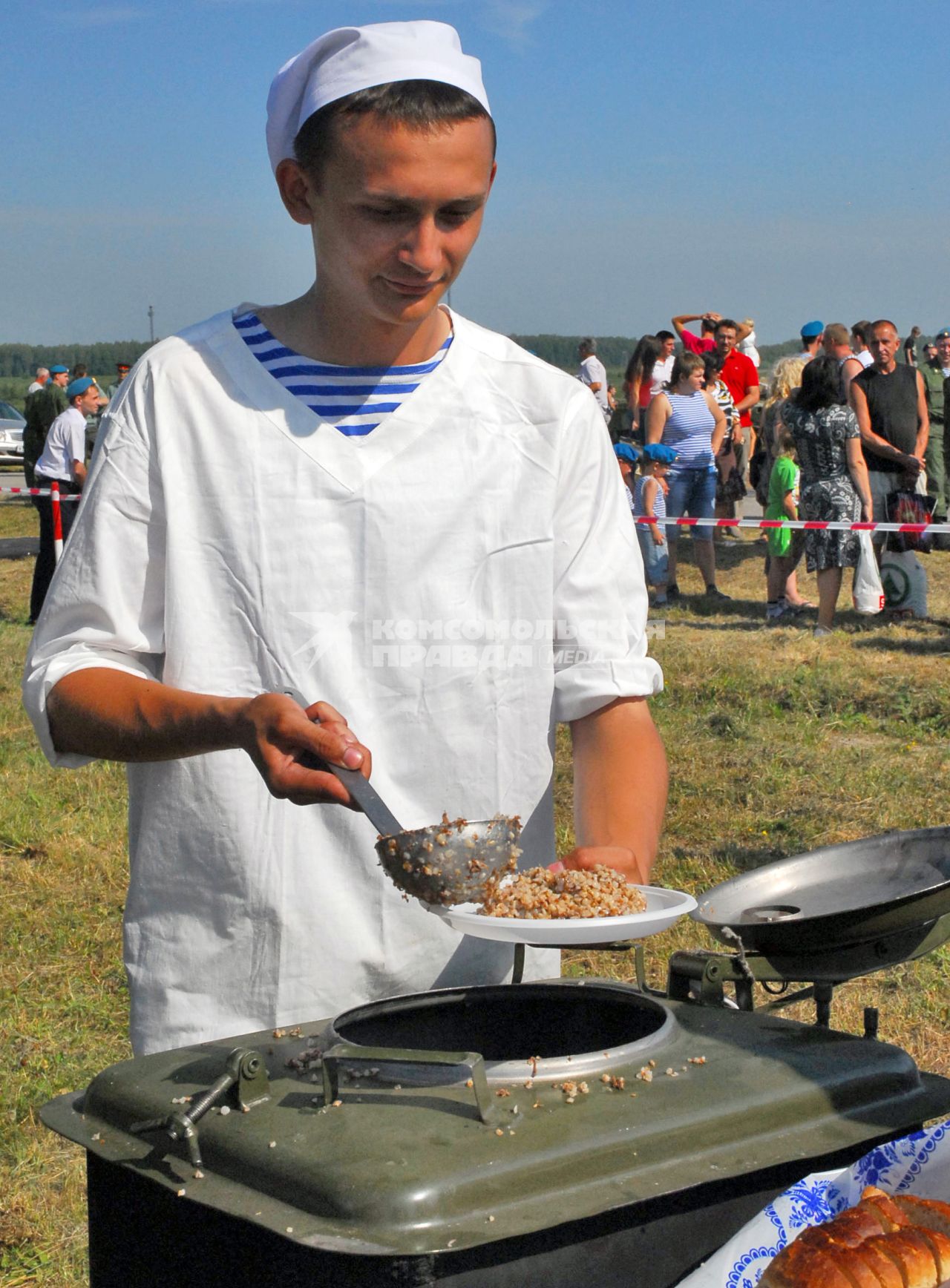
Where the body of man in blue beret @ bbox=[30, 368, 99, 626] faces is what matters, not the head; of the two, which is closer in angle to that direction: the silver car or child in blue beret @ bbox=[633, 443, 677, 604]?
the child in blue beret

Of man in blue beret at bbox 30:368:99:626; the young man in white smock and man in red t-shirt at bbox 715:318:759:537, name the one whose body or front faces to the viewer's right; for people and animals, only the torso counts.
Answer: the man in blue beret

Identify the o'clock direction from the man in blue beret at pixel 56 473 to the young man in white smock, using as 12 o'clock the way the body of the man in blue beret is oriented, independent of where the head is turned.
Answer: The young man in white smock is roughly at 3 o'clock from the man in blue beret.

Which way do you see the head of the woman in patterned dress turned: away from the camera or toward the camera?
away from the camera

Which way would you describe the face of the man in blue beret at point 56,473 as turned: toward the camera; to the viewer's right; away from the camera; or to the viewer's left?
to the viewer's right

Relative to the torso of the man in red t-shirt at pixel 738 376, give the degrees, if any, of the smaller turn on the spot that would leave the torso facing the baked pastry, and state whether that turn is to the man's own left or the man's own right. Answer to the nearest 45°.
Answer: approximately 45° to the man's own left

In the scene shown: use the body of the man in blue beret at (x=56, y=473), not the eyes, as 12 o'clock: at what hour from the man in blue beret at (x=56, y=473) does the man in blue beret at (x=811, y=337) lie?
the man in blue beret at (x=811, y=337) is roughly at 12 o'clock from the man in blue beret at (x=56, y=473).

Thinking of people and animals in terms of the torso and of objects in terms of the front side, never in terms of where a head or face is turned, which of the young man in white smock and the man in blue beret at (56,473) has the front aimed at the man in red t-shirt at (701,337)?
the man in blue beret

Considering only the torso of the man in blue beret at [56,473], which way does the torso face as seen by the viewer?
to the viewer's right

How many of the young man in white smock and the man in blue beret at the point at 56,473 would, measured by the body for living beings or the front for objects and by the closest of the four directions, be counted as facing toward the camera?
1

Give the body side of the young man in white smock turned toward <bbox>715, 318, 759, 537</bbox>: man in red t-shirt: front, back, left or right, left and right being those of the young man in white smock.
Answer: back
